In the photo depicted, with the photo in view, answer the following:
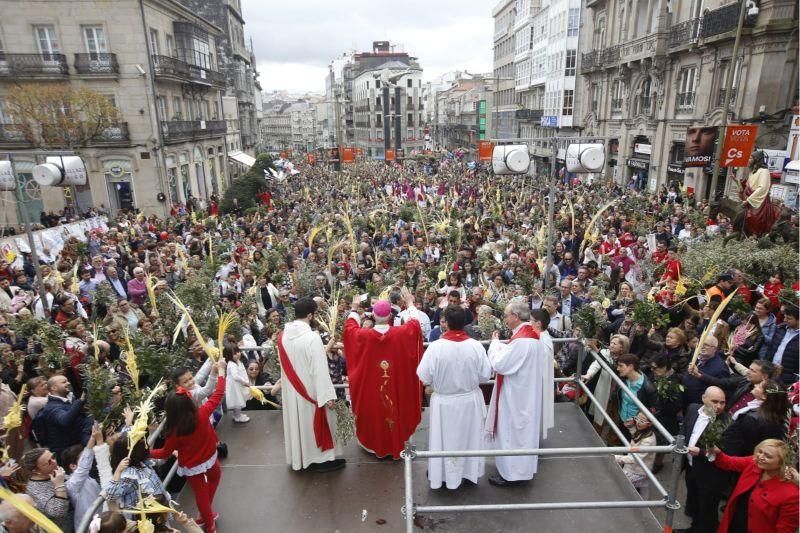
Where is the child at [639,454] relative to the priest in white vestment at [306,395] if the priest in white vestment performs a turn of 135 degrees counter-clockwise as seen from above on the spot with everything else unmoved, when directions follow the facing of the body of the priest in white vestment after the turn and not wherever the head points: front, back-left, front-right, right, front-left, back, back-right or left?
back

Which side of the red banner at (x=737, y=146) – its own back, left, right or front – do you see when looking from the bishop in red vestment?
front

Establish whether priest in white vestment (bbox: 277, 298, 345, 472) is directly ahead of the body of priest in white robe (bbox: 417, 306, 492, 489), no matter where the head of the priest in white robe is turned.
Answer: no

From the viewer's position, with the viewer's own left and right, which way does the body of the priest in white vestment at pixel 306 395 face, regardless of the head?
facing away from the viewer and to the right of the viewer

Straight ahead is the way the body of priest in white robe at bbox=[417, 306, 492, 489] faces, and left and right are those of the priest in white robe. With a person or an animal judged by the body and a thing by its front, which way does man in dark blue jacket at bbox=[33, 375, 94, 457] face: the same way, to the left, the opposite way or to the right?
to the right

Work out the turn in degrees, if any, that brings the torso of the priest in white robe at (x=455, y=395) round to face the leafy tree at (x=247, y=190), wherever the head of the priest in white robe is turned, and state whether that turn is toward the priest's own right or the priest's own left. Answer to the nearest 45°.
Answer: approximately 45° to the priest's own left

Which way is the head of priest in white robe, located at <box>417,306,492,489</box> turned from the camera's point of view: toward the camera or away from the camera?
away from the camera

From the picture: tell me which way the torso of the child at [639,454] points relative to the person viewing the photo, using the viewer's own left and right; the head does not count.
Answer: facing the viewer and to the left of the viewer

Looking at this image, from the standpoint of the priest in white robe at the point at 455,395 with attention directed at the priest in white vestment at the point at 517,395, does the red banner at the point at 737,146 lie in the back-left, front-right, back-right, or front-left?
front-left

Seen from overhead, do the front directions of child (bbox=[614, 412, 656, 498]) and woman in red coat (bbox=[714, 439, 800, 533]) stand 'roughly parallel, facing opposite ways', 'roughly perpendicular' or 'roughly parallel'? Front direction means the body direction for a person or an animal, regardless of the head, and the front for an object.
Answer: roughly parallel

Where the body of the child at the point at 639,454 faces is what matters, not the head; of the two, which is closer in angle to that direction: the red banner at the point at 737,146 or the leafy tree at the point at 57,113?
the leafy tree

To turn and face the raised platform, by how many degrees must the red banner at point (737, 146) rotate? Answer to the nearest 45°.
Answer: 0° — it already faces it

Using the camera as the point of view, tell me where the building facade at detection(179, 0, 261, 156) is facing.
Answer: facing to the right of the viewer

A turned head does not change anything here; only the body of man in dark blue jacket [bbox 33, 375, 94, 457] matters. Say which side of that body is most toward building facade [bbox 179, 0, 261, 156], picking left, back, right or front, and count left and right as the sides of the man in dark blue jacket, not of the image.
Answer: left

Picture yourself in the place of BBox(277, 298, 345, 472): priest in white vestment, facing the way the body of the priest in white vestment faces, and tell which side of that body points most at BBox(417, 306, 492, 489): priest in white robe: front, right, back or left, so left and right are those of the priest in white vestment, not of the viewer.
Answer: right

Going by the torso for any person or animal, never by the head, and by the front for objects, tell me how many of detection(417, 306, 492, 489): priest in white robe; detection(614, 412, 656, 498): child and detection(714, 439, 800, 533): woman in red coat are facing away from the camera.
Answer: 1

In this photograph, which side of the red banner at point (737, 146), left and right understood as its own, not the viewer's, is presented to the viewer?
front

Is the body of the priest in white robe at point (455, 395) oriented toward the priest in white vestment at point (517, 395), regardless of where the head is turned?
no
